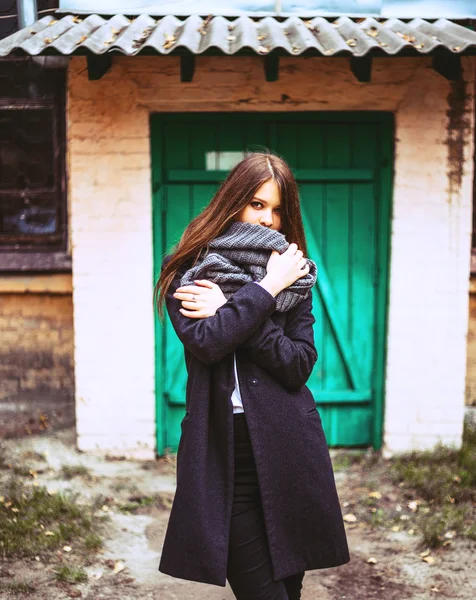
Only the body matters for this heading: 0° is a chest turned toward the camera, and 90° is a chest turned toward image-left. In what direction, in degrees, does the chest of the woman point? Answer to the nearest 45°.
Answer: approximately 0°

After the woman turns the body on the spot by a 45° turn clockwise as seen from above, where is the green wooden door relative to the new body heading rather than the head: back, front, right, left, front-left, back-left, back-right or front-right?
back-right

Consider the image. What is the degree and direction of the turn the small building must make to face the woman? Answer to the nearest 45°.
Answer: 0° — it already faces them

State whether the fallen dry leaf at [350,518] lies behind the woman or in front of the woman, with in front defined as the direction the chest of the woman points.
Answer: behind

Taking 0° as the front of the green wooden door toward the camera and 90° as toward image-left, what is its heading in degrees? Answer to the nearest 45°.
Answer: approximately 0°
